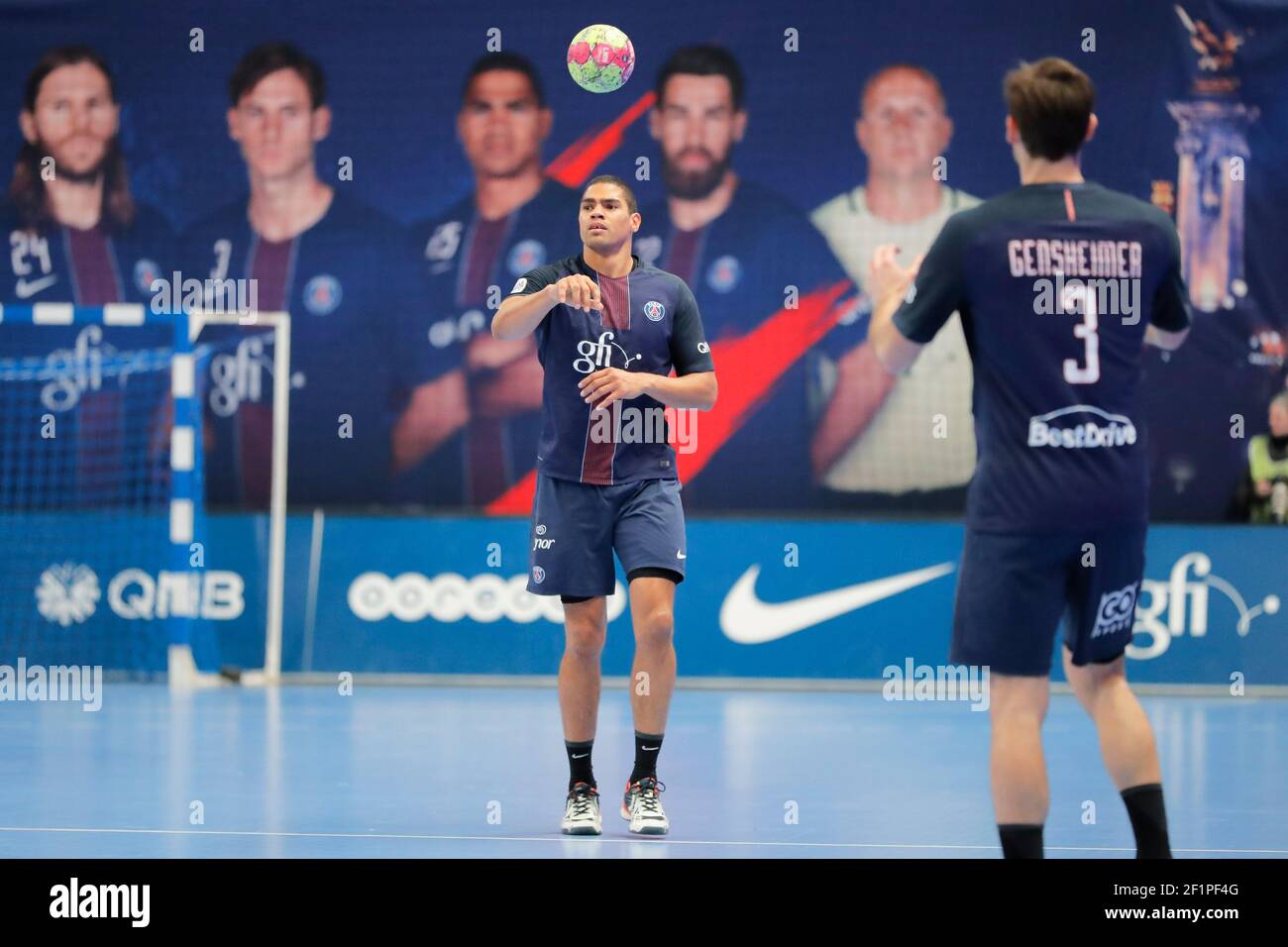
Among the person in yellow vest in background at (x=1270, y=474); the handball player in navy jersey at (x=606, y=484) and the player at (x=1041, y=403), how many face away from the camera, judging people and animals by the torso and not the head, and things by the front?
1

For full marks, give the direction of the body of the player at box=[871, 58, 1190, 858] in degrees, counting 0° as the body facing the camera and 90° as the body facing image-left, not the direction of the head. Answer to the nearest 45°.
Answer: approximately 180°

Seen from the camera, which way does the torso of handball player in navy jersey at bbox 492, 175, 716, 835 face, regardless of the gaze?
toward the camera

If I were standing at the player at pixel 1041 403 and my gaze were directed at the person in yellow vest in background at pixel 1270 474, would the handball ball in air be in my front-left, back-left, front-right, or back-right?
front-left

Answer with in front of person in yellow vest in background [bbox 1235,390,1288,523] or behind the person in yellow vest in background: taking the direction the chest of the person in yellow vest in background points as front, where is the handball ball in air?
in front

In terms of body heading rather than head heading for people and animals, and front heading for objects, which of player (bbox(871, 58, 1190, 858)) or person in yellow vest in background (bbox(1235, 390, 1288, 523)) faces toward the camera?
the person in yellow vest in background

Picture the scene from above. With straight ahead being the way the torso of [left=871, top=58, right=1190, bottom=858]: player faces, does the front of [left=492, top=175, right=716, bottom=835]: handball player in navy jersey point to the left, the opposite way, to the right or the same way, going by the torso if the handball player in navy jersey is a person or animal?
the opposite way

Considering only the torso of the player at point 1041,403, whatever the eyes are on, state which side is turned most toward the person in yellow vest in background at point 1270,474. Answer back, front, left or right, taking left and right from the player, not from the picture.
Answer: front

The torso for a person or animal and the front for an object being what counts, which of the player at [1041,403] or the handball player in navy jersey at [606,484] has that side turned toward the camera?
the handball player in navy jersey

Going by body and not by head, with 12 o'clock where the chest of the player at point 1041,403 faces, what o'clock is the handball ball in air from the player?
The handball ball in air is roughly at 11 o'clock from the player.

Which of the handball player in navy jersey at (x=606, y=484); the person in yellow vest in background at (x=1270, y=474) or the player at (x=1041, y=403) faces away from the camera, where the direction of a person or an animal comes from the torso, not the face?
the player

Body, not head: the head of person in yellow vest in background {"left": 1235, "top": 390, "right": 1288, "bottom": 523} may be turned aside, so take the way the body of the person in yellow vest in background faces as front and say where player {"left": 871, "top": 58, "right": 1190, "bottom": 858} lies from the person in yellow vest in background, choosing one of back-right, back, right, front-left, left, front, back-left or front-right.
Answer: front
